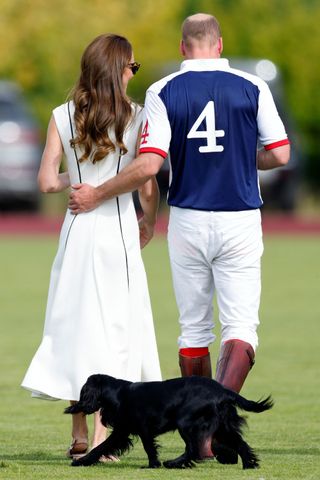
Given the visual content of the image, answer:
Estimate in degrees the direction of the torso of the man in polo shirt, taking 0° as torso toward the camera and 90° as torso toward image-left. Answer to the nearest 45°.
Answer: approximately 180°

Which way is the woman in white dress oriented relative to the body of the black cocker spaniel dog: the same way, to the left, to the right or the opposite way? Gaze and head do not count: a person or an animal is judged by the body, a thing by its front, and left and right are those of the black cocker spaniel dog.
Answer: to the right

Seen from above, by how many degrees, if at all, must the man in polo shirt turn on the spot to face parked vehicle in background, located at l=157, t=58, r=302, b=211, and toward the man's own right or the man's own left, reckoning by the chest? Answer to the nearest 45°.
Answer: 0° — they already face it

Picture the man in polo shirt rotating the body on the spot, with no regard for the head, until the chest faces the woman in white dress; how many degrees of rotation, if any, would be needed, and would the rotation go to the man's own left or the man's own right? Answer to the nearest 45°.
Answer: approximately 90° to the man's own left

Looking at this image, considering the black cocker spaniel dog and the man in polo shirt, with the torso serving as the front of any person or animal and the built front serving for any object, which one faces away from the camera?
the man in polo shirt

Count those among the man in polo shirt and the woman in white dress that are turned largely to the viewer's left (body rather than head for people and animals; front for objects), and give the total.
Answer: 0

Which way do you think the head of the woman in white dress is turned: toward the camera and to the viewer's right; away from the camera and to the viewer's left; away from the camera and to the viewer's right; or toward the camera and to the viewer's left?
away from the camera and to the viewer's right

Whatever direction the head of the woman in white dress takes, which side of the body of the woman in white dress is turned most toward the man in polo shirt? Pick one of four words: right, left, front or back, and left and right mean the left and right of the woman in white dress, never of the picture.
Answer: right

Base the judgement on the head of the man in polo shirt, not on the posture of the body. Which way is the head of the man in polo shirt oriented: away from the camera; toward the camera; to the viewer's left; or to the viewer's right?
away from the camera

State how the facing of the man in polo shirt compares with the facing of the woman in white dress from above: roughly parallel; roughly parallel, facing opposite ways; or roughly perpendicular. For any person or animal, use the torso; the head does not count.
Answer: roughly parallel

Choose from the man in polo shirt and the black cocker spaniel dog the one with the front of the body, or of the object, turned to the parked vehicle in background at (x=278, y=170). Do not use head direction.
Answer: the man in polo shirt

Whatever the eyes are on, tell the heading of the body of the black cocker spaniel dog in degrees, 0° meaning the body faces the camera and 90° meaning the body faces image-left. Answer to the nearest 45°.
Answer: approximately 90°

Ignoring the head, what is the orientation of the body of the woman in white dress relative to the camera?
away from the camera

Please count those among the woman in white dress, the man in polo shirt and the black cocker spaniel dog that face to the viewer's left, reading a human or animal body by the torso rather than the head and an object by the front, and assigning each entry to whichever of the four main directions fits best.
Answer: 1
